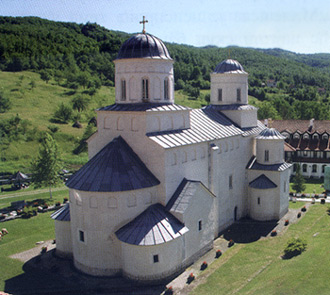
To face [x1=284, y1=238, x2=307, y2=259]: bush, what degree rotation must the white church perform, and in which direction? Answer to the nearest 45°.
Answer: approximately 45° to its right

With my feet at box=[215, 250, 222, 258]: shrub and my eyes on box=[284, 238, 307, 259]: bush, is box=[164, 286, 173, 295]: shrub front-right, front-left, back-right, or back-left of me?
back-right

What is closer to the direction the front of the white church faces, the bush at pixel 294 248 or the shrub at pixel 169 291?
the bush

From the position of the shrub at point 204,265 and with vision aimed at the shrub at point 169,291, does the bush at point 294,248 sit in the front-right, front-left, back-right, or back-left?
back-left

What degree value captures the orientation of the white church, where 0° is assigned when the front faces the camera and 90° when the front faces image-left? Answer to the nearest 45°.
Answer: approximately 225°

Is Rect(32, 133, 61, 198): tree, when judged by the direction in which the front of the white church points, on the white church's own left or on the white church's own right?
on the white church's own left

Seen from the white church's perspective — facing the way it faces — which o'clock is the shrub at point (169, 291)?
The shrub is roughly at 4 o'clock from the white church.
